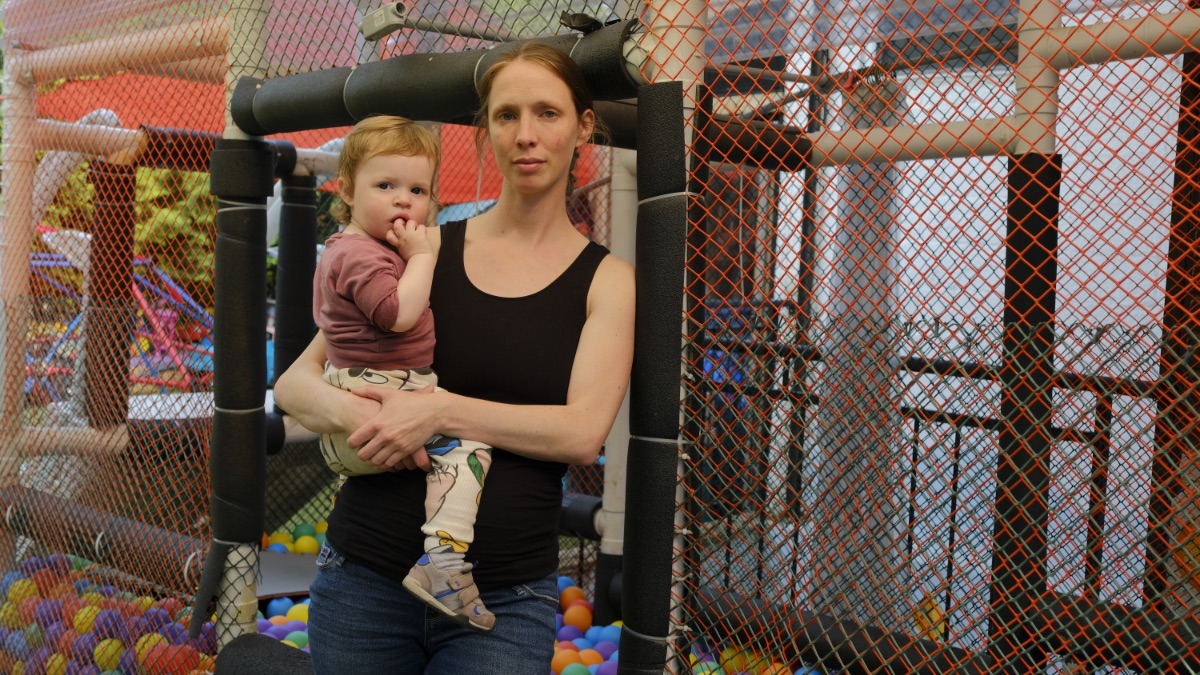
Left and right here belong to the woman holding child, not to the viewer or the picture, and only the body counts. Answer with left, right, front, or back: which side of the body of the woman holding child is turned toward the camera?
front

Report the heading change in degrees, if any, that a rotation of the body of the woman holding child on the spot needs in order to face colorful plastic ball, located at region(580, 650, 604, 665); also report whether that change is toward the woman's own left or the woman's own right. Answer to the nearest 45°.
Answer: approximately 180°

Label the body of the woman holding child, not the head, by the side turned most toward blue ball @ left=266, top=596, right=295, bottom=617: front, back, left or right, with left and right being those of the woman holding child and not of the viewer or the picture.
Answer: back

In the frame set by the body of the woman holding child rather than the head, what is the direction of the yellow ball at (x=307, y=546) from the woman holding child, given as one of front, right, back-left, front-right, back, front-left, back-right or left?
back

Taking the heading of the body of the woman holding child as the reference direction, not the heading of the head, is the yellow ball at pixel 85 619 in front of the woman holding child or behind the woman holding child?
behind

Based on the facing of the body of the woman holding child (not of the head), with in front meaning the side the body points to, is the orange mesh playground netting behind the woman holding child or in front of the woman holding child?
behind

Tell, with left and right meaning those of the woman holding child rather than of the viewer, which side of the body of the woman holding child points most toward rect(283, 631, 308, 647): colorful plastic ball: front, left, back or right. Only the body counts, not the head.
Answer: back

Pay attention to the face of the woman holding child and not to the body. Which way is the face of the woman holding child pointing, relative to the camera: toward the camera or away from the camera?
toward the camera

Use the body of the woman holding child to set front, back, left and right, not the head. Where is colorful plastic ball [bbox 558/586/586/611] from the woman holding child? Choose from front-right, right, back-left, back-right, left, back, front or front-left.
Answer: back

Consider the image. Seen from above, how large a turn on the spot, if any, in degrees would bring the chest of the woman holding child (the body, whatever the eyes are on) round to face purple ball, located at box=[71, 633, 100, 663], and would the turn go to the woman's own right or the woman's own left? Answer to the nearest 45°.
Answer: approximately 135° to the woman's own right
